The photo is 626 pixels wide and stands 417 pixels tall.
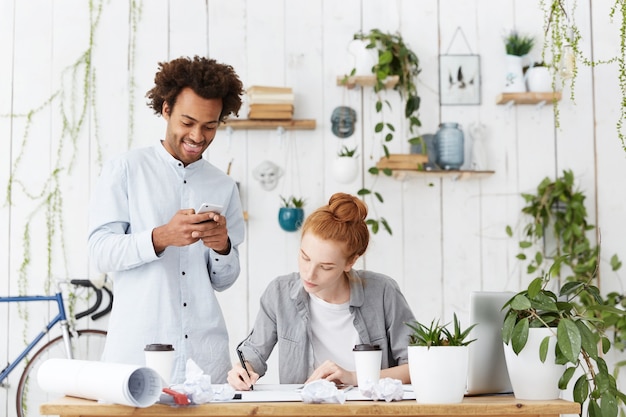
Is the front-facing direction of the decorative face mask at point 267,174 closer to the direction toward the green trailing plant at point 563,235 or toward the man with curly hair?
the man with curly hair

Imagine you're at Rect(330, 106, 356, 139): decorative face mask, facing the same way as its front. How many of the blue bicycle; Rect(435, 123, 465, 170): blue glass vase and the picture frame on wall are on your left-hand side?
2

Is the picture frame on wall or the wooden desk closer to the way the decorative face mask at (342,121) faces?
the wooden desk

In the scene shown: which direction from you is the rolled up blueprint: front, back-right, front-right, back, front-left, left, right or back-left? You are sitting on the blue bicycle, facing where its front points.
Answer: right

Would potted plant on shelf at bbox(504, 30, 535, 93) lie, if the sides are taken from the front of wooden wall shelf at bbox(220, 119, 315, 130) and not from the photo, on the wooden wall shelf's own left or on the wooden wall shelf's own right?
on the wooden wall shelf's own left

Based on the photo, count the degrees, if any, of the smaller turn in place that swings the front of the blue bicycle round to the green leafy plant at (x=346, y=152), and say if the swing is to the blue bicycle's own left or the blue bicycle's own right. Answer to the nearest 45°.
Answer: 0° — it already faces it

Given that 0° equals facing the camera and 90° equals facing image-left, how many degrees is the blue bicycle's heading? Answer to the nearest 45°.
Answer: approximately 270°

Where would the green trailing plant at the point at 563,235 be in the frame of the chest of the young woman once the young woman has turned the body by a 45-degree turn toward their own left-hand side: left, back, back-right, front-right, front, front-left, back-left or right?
left

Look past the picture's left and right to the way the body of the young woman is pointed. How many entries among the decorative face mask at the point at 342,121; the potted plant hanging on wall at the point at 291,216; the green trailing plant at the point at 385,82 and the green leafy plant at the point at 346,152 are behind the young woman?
4
